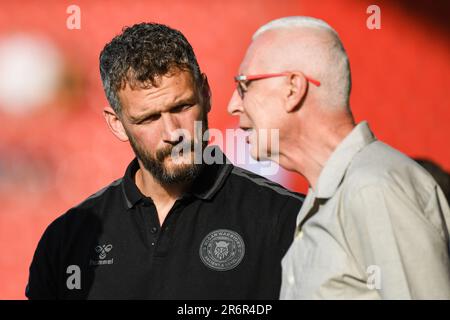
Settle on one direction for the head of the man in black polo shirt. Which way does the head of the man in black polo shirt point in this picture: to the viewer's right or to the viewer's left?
to the viewer's right

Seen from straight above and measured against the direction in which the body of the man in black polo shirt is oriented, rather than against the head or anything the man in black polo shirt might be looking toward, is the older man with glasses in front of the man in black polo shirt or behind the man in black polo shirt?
in front

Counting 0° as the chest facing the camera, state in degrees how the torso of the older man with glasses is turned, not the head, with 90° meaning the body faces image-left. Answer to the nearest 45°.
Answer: approximately 90°

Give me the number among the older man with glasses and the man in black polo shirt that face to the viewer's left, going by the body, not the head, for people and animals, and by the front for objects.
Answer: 1

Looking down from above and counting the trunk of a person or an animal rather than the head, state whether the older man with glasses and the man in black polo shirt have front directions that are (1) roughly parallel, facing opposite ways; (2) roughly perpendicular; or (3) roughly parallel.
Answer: roughly perpendicular

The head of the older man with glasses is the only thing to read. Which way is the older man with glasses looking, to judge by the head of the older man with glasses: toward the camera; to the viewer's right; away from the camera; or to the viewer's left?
to the viewer's left

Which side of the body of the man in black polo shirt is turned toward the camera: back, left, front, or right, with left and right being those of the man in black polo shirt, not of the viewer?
front

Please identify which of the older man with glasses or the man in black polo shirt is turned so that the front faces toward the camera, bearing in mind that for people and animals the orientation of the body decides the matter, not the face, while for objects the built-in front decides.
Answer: the man in black polo shirt

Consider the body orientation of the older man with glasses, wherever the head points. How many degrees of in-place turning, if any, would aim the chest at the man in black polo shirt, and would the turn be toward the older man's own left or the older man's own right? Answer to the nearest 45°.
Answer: approximately 45° to the older man's own right
